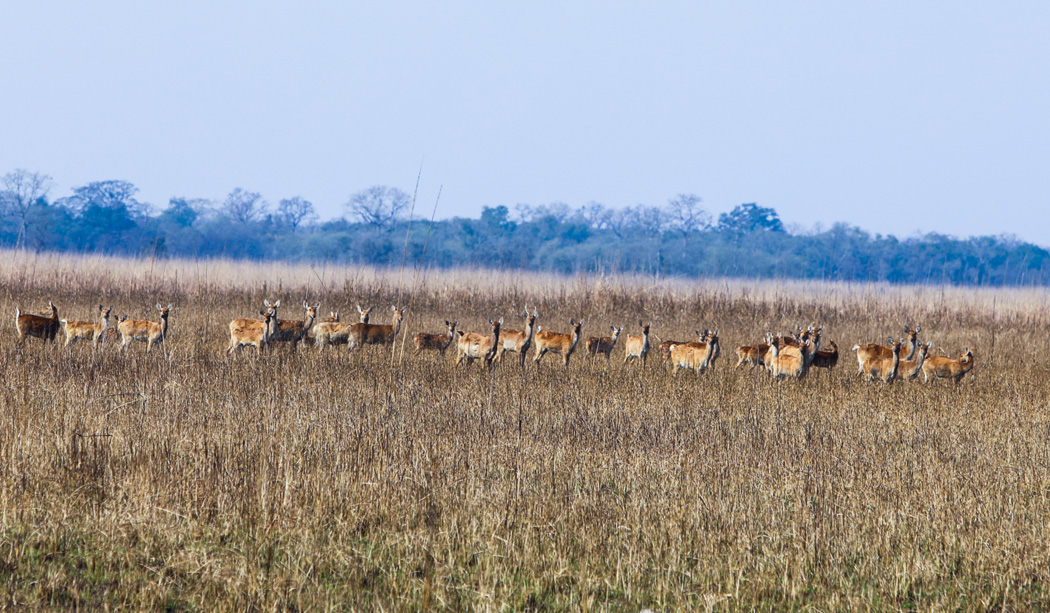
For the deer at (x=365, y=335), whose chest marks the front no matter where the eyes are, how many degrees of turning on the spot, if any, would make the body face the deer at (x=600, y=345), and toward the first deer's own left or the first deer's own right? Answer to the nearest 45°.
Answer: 0° — it already faces it

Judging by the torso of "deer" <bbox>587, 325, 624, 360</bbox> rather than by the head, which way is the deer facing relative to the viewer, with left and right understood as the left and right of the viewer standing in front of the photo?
facing to the right of the viewer

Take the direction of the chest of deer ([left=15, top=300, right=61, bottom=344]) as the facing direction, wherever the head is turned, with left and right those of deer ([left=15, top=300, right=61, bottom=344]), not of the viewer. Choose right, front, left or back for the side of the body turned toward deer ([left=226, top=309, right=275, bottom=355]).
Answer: front

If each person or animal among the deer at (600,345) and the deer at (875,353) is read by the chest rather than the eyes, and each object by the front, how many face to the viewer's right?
2

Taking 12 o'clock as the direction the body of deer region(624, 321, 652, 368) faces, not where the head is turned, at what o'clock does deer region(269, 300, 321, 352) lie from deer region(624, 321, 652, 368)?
deer region(269, 300, 321, 352) is roughly at 4 o'clock from deer region(624, 321, 652, 368).

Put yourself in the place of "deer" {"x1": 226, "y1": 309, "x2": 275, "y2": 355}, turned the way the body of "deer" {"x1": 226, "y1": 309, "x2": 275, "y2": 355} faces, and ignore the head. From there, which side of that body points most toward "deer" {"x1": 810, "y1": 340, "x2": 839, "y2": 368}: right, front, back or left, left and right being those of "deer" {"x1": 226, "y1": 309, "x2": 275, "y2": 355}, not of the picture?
front

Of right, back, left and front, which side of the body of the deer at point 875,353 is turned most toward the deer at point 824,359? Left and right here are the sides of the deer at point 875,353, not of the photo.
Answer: back

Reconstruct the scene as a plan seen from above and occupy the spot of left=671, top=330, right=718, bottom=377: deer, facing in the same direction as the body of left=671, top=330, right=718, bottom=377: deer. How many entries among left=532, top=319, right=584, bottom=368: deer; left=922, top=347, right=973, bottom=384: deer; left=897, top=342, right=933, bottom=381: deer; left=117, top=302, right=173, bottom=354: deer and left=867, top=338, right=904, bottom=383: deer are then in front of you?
3

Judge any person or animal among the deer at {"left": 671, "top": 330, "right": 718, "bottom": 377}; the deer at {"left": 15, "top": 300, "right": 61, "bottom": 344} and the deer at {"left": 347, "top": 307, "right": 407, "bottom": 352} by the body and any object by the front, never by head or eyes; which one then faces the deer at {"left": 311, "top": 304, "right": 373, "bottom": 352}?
the deer at {"left": 15, "top": 300, "right": 61, "bottom": 344}

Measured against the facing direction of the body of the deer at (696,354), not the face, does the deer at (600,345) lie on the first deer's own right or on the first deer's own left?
on the first deer's own left

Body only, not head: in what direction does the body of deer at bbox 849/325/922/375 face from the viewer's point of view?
to the viewer's right

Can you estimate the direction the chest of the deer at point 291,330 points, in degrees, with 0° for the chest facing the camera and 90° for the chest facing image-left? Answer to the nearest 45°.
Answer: approximately 270°

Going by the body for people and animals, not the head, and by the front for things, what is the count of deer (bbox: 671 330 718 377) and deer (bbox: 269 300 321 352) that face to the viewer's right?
2

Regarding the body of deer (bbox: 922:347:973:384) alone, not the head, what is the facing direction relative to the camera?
to the viewer's right
